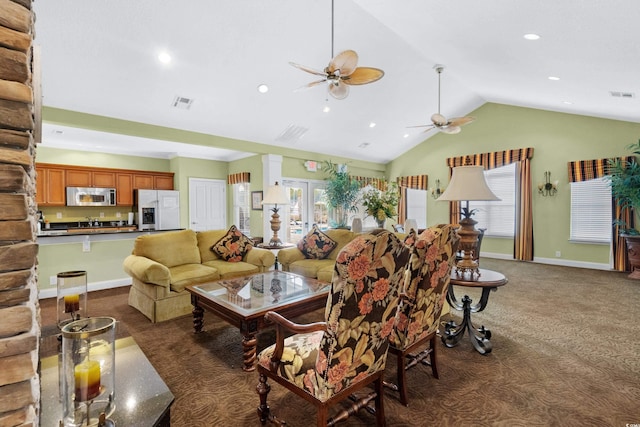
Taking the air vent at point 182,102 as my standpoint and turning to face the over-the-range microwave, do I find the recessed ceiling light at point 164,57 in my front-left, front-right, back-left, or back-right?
back-left

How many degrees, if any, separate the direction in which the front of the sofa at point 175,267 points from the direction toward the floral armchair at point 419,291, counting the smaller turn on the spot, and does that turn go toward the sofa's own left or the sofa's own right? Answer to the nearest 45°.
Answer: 0° — it already faces it

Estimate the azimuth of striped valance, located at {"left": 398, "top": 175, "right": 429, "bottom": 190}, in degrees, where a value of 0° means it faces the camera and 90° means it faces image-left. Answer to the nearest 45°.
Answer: approximately 45°

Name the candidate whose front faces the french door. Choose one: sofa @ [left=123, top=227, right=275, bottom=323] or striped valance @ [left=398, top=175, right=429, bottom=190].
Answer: the striped valance

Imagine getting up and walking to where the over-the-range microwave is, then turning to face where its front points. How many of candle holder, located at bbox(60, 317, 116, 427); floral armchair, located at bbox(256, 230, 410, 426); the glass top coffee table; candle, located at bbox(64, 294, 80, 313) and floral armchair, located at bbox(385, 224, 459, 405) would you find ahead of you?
5

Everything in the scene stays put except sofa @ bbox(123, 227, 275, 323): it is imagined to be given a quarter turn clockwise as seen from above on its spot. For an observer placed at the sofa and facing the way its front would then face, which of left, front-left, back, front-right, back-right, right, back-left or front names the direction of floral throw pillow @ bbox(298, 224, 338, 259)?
back-left

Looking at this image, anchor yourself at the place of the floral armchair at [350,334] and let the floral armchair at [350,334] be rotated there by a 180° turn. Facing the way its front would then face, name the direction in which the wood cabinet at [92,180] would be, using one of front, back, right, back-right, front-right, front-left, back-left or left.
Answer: back

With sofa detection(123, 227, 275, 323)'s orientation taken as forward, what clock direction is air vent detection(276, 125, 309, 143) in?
The air vent is roughly at 9 o'clock from the sofa.

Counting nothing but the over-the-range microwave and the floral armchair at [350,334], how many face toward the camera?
1

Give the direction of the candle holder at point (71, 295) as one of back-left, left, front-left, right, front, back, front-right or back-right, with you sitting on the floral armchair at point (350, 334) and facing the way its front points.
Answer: front-left

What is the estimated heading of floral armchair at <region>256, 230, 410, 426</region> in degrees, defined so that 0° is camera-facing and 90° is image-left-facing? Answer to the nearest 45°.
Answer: approximately 135°

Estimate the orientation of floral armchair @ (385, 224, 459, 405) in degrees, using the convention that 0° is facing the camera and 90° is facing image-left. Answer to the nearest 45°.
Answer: approximately 135°

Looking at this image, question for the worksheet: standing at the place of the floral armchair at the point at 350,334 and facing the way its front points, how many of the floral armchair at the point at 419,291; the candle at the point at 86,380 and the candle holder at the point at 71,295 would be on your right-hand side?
1

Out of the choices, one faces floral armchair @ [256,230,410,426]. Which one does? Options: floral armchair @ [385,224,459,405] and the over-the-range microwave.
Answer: the over-the-range microwave

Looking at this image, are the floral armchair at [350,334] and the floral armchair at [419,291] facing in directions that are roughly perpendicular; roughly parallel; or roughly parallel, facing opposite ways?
roughly parallel

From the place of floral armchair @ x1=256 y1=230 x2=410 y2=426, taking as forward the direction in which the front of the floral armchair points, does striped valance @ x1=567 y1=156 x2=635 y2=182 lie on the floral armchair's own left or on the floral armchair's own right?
on the floral armchair's own right

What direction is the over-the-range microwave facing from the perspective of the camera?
toward the camera

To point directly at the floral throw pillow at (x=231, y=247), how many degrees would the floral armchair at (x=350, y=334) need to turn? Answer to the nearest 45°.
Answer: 0° — it already faces it

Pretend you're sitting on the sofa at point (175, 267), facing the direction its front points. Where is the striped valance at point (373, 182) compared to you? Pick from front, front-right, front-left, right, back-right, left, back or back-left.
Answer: left

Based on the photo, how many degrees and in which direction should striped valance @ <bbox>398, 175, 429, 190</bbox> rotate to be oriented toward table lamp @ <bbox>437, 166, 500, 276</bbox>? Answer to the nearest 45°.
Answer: approximately 45° to its left
